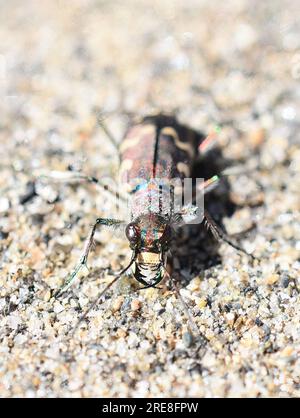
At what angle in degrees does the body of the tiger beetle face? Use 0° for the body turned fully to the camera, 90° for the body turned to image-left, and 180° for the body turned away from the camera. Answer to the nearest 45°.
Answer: approximately 0°
